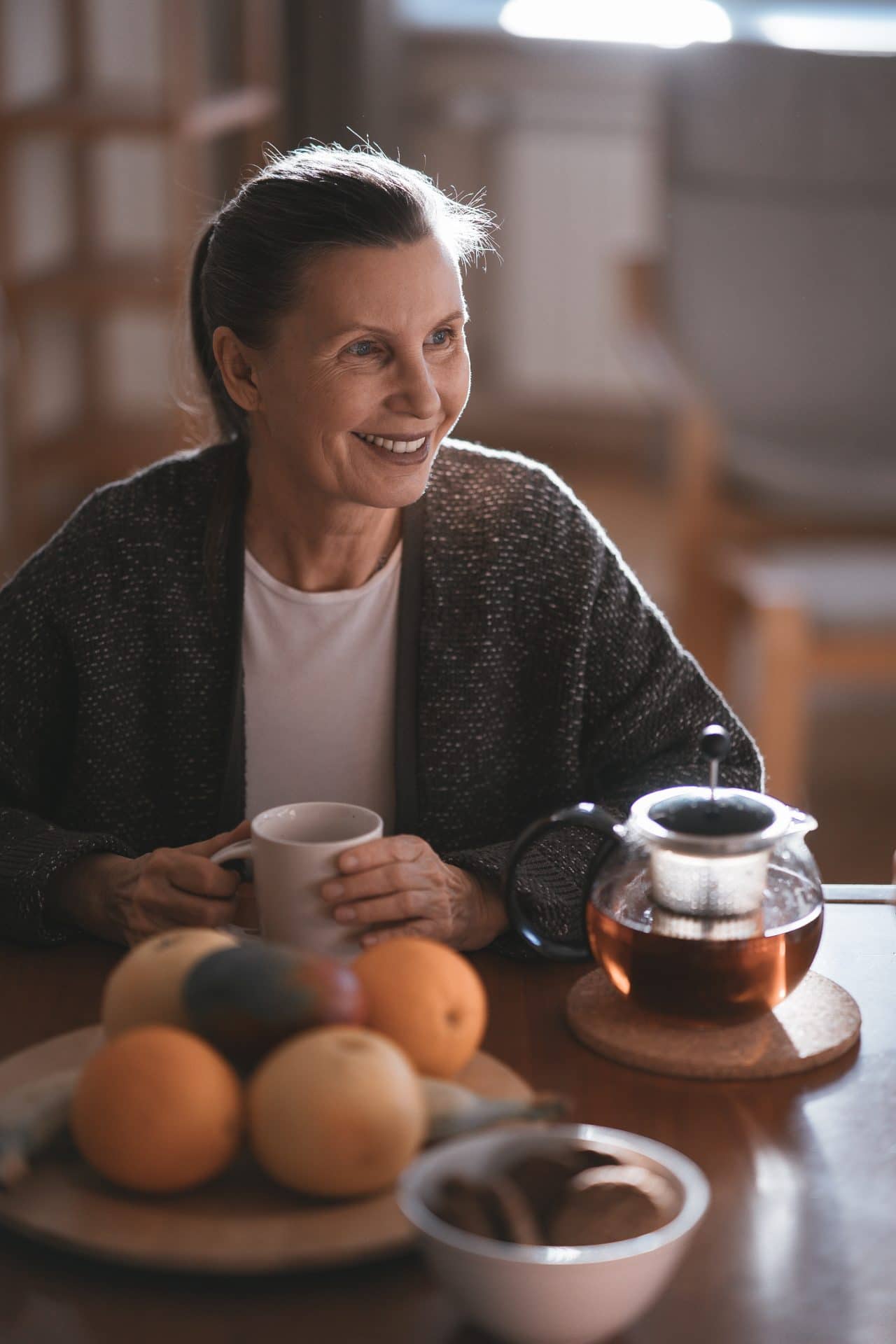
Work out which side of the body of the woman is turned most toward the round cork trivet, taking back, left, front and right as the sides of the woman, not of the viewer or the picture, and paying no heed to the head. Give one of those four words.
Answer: front

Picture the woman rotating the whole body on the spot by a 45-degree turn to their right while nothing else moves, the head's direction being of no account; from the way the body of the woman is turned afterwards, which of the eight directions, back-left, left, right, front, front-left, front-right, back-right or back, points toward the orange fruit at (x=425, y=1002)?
front-left

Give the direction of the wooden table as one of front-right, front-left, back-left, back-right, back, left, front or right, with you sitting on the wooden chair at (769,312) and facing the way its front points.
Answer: front-right

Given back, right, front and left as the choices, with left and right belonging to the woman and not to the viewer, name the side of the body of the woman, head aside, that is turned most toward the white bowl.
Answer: front

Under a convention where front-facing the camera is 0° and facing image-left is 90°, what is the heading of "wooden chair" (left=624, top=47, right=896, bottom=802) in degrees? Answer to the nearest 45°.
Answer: approximately 315°

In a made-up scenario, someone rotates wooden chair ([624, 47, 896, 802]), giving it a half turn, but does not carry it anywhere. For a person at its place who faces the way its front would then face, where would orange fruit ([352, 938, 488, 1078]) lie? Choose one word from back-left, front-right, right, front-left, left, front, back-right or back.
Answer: back-left

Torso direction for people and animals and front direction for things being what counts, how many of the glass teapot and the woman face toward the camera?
1

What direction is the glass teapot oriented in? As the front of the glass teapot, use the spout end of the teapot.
to the viewer's right

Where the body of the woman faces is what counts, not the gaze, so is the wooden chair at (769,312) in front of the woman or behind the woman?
behind

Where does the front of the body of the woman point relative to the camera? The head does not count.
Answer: toward the camera
